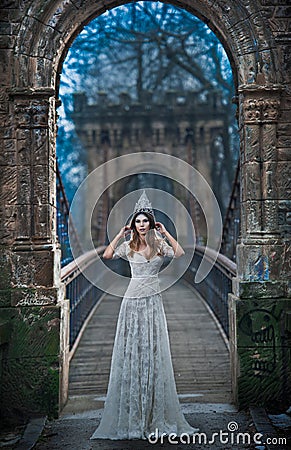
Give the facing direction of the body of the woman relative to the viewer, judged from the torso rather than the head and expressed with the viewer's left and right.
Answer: facing the viewer

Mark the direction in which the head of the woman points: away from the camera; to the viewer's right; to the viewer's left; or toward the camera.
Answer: toward the camera
